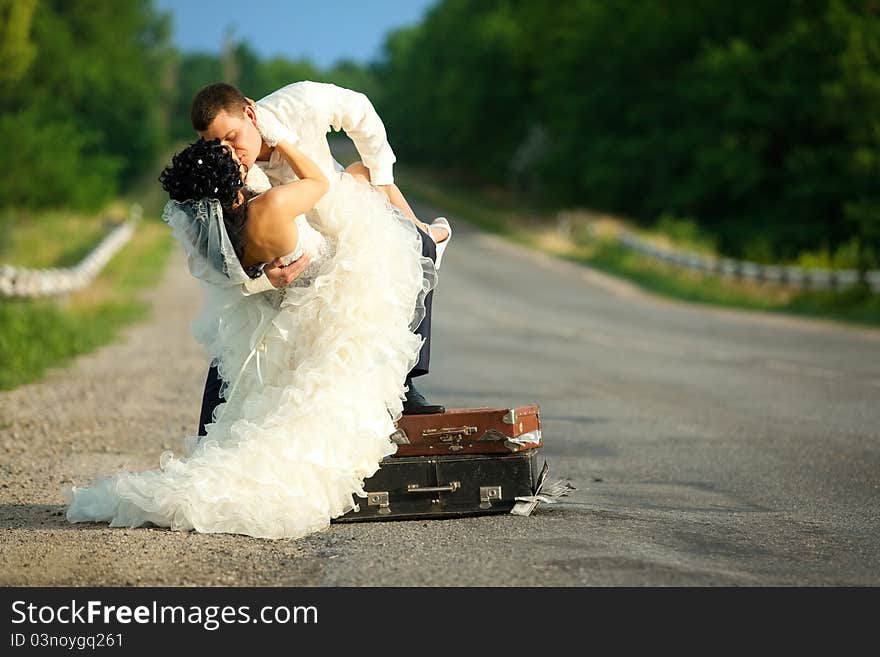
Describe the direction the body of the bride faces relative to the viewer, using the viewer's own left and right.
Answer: facing away from the viewer and to the right of the viewer

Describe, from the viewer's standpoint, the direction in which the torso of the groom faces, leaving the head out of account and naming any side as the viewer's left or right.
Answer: facing the viewer and to the left of the viewer

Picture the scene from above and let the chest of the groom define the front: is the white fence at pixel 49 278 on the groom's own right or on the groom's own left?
on the groom's own right

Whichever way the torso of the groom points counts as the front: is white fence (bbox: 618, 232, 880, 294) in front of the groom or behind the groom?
behind

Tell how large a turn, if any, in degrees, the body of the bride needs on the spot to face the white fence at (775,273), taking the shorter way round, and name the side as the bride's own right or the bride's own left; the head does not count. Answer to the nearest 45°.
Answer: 0° — they already face it

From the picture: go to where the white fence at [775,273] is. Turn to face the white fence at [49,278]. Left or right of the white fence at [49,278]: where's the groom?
left
